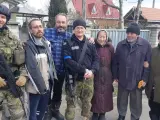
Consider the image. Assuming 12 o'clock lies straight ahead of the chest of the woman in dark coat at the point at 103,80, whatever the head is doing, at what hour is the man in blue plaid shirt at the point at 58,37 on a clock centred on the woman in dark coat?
The man in blue plaid shirt is roughly at 3 o'clock from the woman in dark coat.

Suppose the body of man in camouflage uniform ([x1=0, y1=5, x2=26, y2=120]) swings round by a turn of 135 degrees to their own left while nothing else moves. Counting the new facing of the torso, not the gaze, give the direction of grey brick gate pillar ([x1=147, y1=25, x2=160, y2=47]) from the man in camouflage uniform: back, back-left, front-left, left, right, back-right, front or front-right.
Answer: front

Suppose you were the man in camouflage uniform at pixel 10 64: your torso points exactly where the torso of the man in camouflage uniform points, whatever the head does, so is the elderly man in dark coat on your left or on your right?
on your left

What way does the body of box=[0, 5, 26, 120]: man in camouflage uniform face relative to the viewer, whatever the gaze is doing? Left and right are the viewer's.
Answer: facing the viewer

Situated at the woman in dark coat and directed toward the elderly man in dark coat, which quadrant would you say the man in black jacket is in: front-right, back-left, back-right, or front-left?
back-right

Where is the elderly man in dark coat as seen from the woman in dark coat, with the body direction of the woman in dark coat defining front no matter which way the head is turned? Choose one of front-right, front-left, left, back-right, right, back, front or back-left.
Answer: left

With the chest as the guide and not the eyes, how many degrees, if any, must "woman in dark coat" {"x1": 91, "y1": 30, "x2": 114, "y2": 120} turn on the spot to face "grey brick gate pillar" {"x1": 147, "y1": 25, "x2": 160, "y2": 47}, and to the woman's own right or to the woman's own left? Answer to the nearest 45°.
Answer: approximately 180°

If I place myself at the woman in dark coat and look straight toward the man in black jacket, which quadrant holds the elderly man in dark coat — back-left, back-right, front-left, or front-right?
back-left

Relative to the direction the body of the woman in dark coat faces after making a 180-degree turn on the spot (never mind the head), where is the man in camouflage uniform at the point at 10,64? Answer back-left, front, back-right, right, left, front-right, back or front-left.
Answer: back-left
